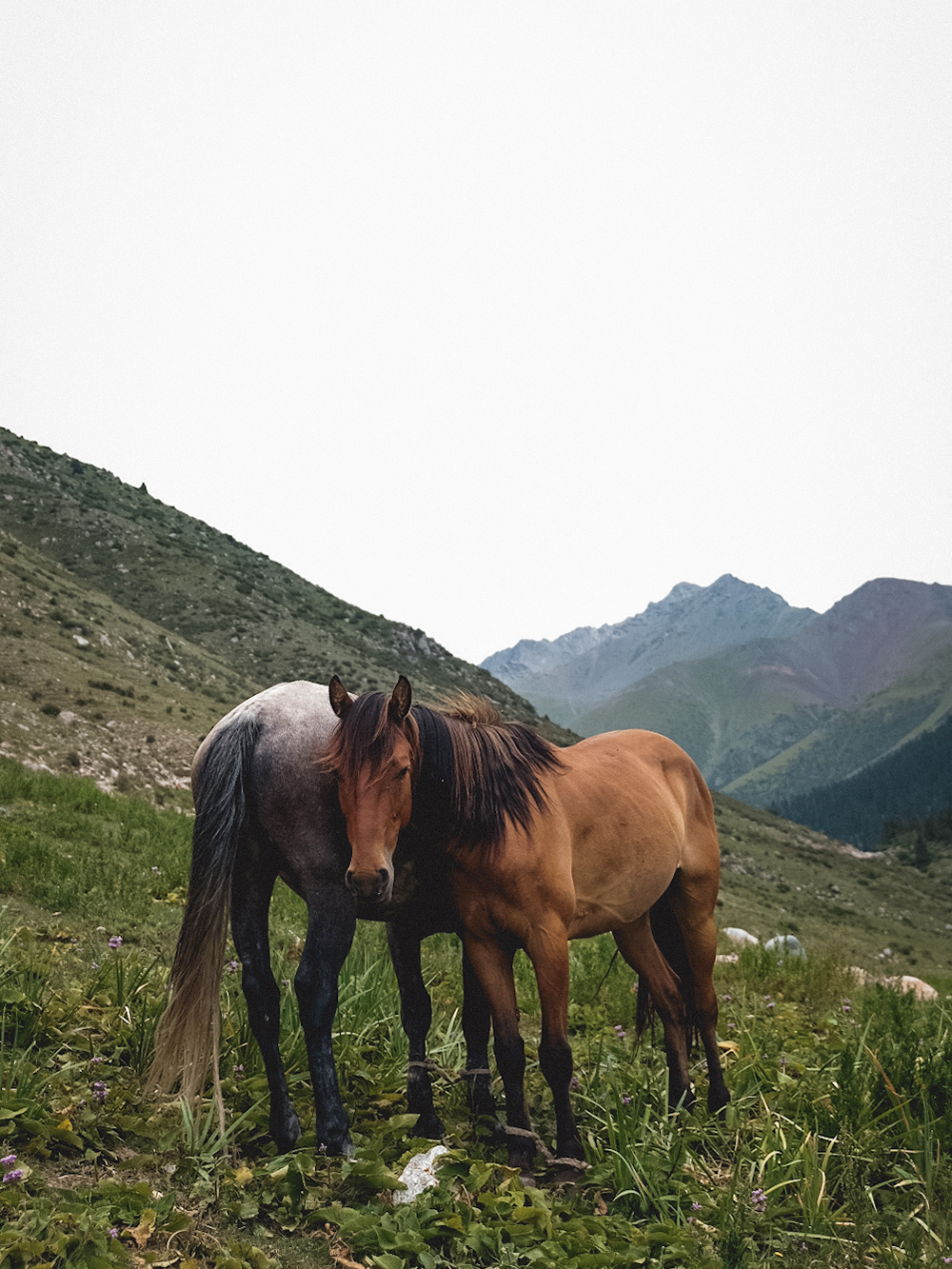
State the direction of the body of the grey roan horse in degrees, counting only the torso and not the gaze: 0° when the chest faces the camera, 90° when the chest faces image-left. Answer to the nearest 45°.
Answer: approximately 225°

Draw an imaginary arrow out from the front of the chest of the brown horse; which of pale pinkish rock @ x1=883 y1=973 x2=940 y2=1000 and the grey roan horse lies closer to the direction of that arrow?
the grey roan horse

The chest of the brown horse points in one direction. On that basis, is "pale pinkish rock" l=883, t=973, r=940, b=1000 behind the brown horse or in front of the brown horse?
behind

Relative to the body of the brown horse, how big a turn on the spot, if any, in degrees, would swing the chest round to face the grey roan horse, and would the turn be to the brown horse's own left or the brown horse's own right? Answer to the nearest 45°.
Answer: approximately 45° to the brown horse's own right

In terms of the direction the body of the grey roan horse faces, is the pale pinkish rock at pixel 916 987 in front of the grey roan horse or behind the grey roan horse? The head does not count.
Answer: in front

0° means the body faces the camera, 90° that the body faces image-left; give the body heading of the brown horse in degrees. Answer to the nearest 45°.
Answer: approximately 45°

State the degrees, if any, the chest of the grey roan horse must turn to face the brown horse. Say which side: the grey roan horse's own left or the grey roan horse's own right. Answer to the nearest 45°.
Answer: approximately 45° to the grey roan horse's own right

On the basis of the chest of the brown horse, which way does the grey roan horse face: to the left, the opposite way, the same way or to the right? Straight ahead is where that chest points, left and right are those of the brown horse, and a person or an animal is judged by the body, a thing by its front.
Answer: the opposite way
